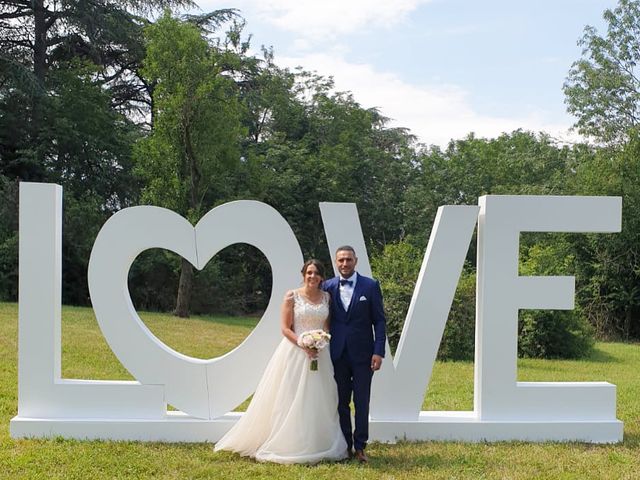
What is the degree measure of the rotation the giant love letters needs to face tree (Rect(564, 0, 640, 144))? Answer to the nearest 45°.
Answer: approximately 135° to its left

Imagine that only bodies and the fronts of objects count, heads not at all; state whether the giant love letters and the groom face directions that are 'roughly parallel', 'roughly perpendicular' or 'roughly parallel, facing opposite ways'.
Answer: roughly parallel

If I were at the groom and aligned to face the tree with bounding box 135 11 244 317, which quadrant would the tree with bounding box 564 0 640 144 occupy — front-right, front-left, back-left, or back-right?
front-right

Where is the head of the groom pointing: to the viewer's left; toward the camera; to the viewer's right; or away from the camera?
toward the camera

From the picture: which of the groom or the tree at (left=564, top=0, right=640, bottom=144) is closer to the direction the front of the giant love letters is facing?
the groom

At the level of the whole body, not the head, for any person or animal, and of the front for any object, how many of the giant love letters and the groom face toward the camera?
2

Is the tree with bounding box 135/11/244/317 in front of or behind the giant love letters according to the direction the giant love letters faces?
behind

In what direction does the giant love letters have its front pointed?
toward the camera

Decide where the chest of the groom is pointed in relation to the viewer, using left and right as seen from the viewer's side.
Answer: facing the viewer

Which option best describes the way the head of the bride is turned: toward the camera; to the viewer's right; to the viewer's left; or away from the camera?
toward the camera

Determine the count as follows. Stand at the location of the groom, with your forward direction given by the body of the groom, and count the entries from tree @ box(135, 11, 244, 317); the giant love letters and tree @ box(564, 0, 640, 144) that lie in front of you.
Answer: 0
